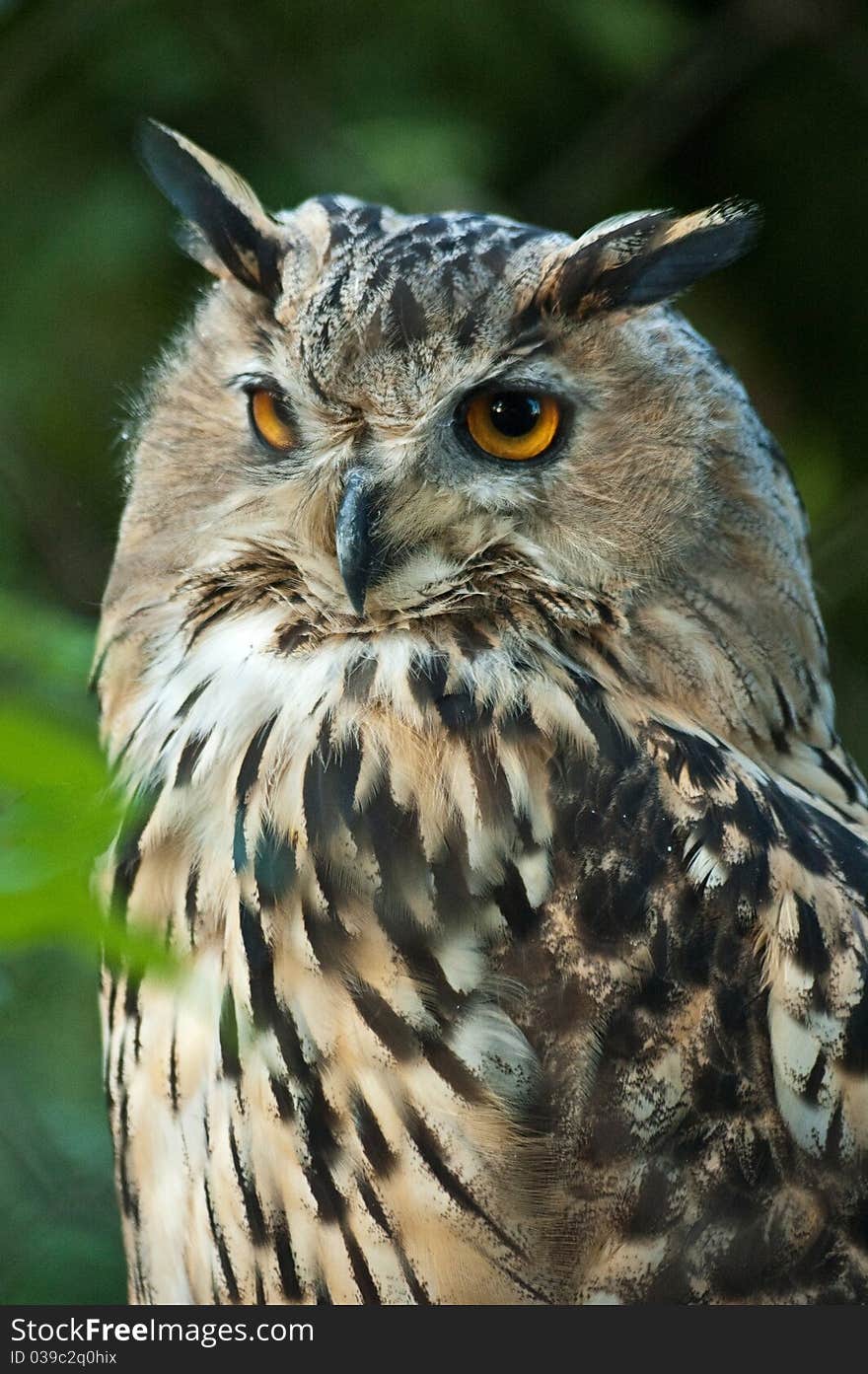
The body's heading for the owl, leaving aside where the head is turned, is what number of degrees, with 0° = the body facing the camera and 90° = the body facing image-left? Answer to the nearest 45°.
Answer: approximately 45°
